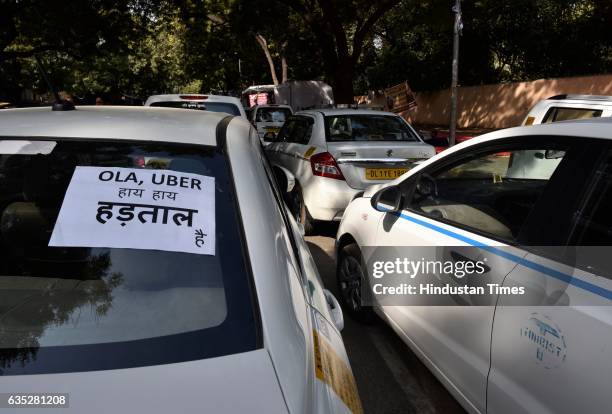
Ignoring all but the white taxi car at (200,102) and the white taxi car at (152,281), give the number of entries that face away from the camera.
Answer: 2

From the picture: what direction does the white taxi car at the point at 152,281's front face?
away from the camera

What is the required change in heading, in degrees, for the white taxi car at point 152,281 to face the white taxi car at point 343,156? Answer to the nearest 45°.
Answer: approximately 45° to its right

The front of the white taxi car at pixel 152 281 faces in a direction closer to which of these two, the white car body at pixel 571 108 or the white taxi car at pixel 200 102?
the white taxi car

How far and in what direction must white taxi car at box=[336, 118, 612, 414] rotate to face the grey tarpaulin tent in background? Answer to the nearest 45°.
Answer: approximately 45° to its right

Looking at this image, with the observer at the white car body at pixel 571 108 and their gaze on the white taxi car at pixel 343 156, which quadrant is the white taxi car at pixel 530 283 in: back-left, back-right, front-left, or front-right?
front-left

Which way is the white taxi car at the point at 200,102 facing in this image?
away from the camera

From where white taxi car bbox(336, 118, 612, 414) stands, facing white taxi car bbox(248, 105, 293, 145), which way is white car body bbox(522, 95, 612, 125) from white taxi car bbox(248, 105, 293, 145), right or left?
right

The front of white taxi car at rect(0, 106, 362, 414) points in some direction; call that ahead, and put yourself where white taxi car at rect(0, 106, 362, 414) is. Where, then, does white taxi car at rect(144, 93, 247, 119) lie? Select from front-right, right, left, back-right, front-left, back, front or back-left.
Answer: front

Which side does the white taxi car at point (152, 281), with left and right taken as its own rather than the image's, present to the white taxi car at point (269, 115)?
front

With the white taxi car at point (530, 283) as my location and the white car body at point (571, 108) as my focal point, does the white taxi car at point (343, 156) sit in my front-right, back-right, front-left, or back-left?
front-left

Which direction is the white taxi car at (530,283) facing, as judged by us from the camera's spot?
facing away from the viewer and to the left of the viewer

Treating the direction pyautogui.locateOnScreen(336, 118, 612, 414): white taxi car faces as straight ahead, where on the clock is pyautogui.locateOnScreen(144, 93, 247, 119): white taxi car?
pyautogui.locateOnScreen(144, 93, 247, 119): white taxi car is roughly at 12 o'clock from pyautogui.locateOnScreen(336, 118, 612, 414): white taxi car.

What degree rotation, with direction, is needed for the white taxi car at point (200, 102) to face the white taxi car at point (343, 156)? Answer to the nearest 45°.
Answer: approximately 135° to its right

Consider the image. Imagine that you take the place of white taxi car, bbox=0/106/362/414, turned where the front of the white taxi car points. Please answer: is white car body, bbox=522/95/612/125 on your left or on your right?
on your right

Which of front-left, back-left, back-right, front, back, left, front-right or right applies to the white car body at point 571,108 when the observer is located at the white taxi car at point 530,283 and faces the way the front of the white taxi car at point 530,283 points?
front-right
